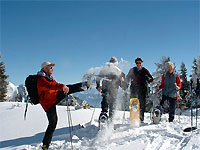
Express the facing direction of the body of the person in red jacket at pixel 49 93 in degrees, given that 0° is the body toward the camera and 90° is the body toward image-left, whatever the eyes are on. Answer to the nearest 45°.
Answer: approximately 270°

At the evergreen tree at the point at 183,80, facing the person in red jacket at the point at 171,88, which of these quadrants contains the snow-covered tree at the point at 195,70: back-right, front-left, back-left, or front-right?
back-left

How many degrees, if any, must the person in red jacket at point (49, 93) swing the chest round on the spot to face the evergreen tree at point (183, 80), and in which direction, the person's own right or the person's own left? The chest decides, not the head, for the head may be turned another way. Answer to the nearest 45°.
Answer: approximately 45° to the person's own left

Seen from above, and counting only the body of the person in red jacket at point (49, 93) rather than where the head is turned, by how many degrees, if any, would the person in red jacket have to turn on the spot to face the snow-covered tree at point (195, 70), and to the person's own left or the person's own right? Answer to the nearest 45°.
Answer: approximately 45° to the person's own left
